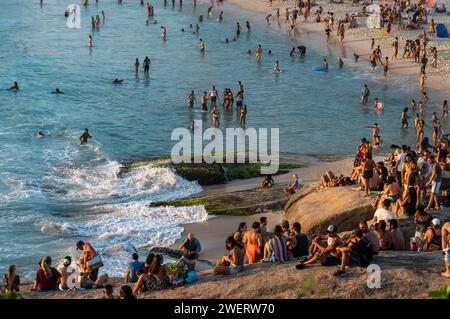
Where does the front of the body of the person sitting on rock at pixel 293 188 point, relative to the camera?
to the viewer's left

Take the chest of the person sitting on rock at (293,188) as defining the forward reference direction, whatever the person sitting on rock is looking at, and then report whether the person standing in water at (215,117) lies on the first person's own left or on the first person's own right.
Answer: on the first person's own right

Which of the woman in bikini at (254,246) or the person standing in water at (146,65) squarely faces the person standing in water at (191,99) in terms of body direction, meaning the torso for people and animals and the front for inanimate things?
the woman in bikini

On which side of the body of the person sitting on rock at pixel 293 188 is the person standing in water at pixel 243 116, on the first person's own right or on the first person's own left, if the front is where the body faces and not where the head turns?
on the first person's own right

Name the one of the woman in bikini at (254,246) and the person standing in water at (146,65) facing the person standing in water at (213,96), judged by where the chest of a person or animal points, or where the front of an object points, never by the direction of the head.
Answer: the woman in bikini

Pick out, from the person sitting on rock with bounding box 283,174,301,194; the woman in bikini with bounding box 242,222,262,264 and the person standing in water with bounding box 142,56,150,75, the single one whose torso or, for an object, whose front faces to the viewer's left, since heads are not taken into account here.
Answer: the person sitting on rock

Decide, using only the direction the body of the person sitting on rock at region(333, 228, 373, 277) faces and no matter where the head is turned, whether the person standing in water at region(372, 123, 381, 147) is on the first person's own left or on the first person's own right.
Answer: on the first person's own right

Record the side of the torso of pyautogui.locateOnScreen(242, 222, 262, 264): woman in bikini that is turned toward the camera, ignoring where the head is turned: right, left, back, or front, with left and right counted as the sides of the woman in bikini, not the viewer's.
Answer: back

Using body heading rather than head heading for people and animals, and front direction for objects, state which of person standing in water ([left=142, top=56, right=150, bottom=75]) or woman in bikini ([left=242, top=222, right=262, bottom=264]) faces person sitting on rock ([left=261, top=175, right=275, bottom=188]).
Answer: the woman in bikini
